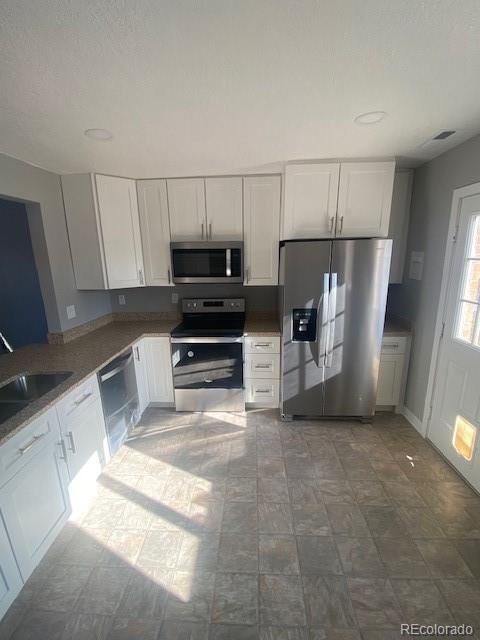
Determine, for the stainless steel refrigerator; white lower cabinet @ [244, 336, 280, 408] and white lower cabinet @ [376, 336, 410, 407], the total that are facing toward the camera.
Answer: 3

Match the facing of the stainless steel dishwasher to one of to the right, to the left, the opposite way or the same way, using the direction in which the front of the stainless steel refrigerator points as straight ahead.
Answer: to the left

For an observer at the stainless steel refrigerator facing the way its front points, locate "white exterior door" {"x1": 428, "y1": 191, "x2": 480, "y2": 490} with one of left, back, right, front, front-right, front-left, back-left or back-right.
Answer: left

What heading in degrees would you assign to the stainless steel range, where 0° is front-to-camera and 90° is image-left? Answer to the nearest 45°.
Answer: approximately 0°

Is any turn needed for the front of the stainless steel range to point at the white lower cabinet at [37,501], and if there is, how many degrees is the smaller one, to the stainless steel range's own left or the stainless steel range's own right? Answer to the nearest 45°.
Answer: approximately 45° to the stainless steel range's own right

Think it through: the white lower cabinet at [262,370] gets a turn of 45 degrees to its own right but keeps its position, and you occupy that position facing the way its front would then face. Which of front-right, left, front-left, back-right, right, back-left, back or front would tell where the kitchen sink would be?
front

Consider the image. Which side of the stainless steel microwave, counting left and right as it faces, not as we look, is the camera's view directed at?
front

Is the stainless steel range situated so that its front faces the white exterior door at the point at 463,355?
no

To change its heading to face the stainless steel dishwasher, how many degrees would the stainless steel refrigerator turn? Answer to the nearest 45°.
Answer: approximately 45° to its right

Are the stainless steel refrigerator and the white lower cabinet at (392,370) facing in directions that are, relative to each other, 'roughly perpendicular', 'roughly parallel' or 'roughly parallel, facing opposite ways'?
roughly parallel

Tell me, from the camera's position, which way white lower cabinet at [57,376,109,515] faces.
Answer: facing the viewer and to the right of the viewer

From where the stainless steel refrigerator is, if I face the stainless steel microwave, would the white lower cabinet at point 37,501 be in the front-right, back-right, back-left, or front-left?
front-left

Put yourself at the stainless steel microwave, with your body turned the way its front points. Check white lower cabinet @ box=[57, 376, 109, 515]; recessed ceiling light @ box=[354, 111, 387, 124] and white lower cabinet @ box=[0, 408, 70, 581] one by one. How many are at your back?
0

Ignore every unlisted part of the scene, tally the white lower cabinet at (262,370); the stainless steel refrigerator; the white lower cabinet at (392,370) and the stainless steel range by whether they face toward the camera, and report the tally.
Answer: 4

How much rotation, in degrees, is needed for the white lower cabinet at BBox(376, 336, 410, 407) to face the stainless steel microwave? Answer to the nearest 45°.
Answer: approximately 45° to its right

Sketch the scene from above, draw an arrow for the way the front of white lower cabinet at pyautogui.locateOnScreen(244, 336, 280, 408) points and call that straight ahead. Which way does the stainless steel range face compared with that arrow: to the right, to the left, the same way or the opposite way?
the same way
